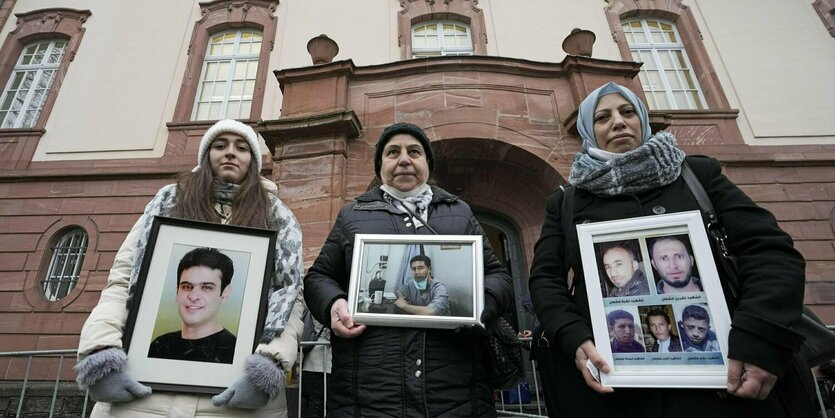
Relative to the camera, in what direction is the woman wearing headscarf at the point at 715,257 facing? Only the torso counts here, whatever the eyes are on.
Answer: toward the camera

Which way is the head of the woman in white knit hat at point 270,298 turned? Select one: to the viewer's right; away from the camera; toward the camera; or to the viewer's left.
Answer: toward the camera

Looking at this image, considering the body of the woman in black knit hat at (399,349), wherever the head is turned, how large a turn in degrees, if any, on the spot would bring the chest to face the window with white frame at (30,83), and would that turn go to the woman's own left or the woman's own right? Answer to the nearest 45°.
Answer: approximately 135° to the woman's own right

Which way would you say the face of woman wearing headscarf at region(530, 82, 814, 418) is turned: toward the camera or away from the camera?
toward the camera

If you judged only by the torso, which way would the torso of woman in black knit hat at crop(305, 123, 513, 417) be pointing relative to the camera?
toward the camera

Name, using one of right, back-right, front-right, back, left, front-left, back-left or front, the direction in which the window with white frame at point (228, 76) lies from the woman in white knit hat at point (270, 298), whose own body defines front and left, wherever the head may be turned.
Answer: back

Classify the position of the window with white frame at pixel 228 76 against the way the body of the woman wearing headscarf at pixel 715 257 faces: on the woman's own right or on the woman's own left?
on the woman's own right

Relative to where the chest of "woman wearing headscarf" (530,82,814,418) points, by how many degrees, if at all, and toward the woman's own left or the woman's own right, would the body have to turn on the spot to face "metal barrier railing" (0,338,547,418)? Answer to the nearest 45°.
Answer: approximately 90° to the woman's own right

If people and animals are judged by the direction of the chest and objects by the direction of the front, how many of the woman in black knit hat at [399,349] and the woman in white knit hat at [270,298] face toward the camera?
2

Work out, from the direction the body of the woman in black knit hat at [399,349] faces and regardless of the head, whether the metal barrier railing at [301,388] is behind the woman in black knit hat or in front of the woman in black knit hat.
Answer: behind
